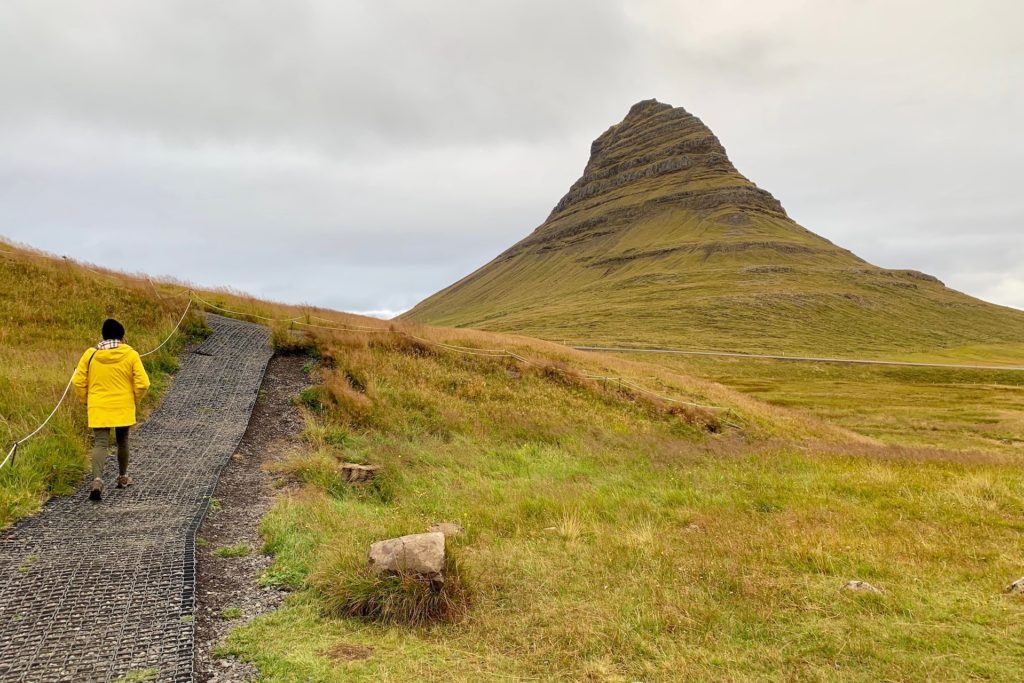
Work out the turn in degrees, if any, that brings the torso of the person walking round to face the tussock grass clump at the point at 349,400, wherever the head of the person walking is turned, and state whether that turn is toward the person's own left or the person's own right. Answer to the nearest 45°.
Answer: approximately 45° to the person's own right

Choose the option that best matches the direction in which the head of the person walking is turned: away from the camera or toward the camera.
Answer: away from the camera

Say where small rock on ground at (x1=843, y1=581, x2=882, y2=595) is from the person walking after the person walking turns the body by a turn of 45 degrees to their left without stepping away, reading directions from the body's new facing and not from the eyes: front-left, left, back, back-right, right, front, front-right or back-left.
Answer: back

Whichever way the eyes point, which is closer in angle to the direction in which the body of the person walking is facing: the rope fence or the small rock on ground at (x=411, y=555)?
the rope fence

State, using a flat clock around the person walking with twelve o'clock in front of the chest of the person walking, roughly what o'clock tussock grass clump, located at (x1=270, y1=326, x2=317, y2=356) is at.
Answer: The tussock grass clump is roughly at 1 o'clock from the person walking.

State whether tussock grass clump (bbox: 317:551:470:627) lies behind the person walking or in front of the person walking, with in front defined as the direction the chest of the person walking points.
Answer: behind

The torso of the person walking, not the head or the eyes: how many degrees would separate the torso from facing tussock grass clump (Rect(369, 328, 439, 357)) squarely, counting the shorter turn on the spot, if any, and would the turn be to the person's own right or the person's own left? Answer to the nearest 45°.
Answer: approximately 45° to the person's own right

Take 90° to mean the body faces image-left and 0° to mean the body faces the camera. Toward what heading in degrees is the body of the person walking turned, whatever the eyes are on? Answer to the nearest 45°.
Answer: approximately 180°
